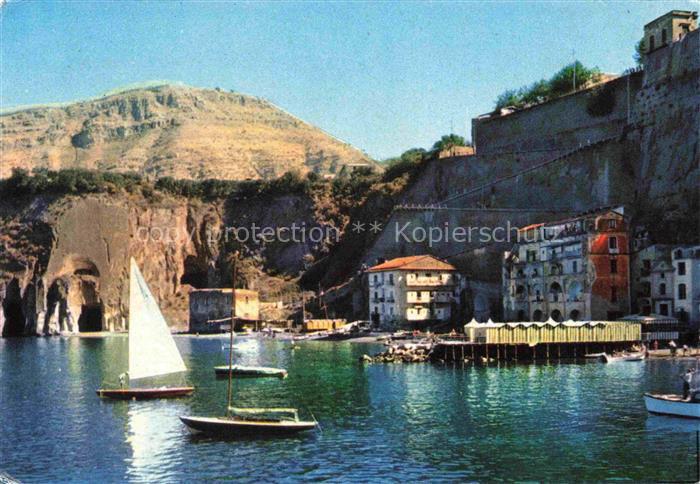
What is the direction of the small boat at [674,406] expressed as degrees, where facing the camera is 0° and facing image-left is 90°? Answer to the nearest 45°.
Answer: approximately 90°
